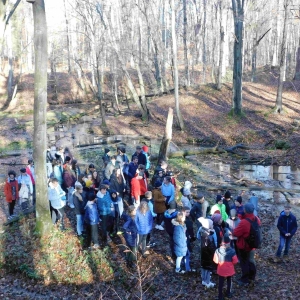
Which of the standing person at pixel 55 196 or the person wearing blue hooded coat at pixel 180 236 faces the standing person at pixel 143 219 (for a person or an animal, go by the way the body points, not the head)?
the standing person at pixel 55 196

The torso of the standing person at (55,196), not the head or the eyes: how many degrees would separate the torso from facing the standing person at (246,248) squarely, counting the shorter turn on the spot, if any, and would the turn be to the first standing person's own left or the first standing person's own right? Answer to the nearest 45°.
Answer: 0° — they already face them

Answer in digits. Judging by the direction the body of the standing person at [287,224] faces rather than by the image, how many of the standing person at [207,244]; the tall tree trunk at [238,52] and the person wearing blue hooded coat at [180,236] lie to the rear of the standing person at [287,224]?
1

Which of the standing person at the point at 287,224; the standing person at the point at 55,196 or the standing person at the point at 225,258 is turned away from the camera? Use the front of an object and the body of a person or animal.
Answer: the standing person at the point at 225,258

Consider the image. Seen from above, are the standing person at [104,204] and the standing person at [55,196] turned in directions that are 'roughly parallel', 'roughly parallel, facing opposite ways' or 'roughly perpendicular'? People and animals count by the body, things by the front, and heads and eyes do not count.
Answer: roughly parallel

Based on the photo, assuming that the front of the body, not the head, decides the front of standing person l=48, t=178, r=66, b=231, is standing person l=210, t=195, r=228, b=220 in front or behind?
in front

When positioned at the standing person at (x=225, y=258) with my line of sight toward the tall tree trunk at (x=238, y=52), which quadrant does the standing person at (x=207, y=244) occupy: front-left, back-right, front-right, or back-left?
front-left

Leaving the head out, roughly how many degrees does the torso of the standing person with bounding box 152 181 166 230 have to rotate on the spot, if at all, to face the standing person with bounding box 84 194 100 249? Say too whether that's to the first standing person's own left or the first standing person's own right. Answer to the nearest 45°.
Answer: approximately 135° to the first standing person's own right
